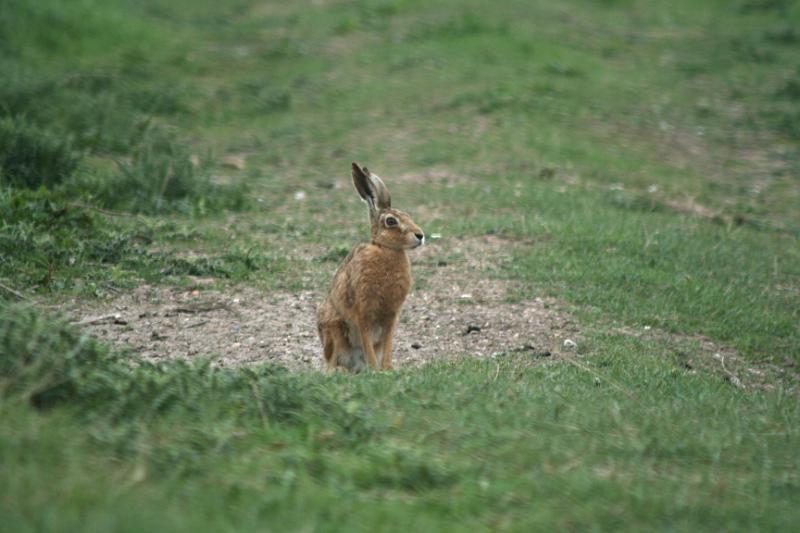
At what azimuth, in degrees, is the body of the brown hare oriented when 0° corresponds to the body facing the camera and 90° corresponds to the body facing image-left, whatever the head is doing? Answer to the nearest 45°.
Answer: approximately 315°
